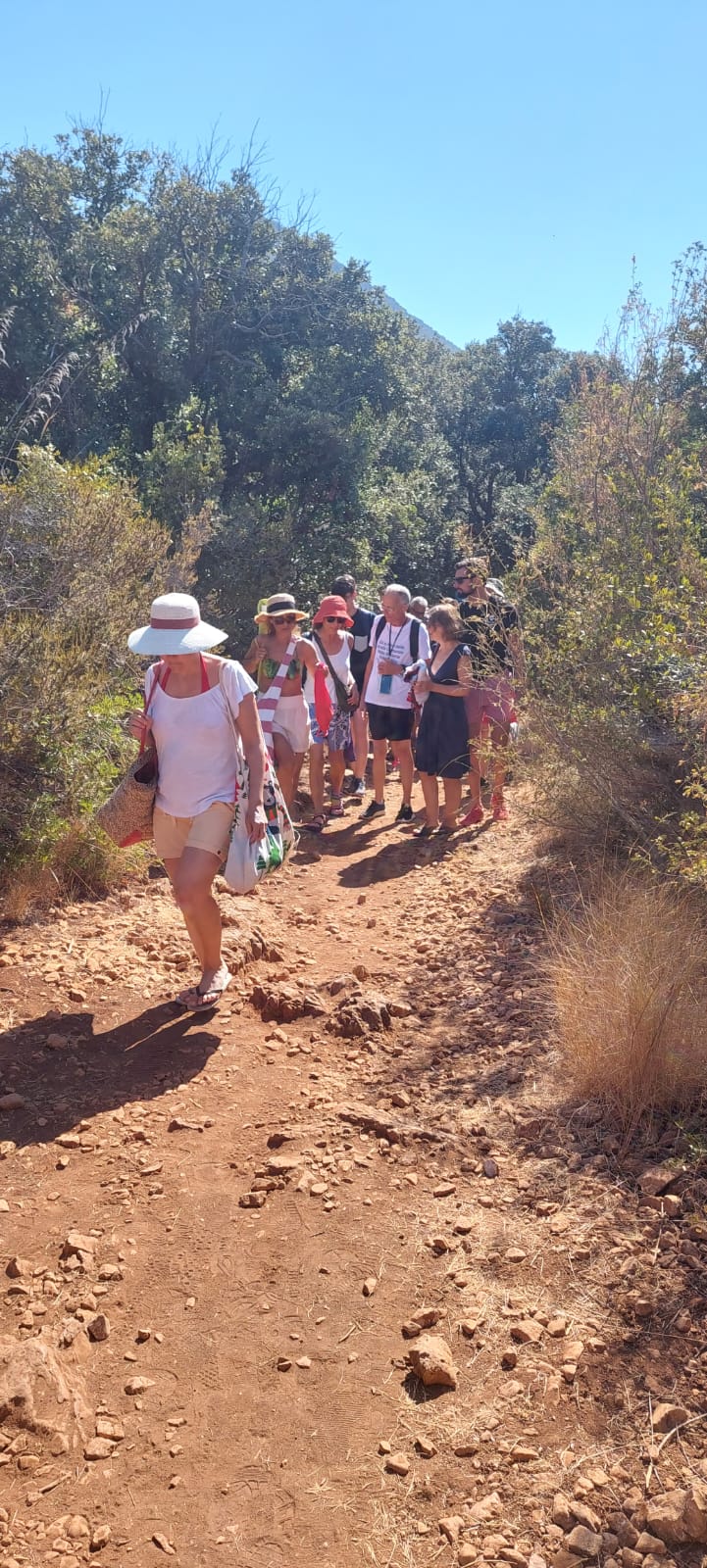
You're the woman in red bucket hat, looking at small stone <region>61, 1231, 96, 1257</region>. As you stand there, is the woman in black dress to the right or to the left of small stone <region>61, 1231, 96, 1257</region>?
left

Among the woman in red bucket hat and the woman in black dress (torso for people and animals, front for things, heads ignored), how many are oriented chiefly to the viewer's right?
0

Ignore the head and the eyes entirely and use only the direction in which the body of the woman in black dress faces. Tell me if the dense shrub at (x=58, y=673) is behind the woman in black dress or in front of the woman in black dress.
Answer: in front

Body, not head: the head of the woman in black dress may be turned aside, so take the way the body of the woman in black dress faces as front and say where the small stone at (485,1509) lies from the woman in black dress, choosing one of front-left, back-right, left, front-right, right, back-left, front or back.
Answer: front-left

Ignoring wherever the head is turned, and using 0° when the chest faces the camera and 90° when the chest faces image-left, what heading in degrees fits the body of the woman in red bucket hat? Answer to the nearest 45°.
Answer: approximately 0°

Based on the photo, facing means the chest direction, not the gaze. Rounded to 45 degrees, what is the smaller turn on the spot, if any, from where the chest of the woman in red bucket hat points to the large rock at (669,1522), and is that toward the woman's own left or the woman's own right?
0° — they already face it

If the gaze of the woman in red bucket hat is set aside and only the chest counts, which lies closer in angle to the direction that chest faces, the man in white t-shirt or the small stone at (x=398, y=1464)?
the small stone

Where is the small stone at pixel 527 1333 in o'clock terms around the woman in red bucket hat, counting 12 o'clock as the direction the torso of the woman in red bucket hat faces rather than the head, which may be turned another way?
The small stone is roughly at 12 o'clock from the woman in red bucket hat.

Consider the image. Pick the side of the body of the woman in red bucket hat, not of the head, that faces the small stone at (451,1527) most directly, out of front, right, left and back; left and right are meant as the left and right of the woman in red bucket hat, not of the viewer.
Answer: front

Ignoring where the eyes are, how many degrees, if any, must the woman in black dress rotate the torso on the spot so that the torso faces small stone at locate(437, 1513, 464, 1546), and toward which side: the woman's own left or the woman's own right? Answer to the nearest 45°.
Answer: approximately 45° to the woman's own left

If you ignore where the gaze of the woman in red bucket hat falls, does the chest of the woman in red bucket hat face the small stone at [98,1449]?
yes

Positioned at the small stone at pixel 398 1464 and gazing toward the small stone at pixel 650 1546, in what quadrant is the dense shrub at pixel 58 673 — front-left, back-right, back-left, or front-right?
back-left

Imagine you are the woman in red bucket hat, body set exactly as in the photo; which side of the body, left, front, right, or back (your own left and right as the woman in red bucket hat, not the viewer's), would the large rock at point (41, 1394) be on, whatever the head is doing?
front
